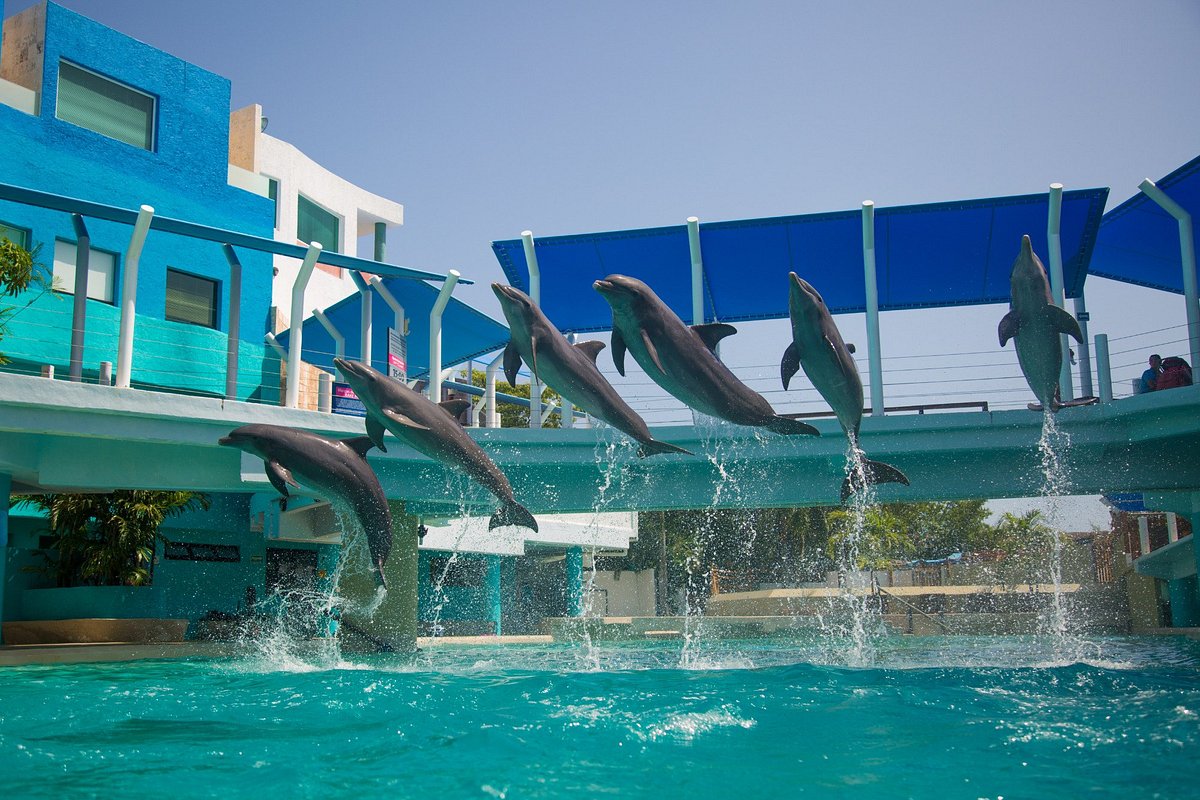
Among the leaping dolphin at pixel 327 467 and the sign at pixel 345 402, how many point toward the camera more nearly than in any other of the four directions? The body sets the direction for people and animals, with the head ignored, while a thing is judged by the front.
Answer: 1

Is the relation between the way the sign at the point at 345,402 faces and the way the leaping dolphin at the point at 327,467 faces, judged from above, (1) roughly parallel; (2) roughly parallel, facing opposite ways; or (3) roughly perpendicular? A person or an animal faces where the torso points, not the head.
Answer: roughly perpendicular

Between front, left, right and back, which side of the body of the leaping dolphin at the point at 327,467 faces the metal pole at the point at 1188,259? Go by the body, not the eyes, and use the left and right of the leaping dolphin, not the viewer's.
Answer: back

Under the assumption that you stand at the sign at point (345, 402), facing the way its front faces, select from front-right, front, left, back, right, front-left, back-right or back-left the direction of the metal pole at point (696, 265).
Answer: left

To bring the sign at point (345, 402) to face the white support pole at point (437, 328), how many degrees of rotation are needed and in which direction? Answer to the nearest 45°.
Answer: approximately 90° to its left

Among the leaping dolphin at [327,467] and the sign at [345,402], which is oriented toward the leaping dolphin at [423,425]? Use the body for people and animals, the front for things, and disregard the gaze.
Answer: the sign

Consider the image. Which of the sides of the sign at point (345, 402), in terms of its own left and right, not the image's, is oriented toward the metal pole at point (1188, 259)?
left

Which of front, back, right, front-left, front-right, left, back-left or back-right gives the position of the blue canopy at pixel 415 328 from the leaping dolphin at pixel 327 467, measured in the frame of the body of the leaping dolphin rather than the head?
right

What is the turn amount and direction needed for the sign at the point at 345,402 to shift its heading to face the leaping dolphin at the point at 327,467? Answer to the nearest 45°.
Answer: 0° — it already faces it

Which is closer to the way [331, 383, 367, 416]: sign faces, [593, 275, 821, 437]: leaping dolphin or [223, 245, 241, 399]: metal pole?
the leaping dolphin

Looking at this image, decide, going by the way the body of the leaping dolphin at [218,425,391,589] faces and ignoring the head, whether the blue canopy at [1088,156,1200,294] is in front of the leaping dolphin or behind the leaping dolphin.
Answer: behind

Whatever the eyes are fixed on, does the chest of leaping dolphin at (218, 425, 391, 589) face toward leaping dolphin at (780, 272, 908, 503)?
no

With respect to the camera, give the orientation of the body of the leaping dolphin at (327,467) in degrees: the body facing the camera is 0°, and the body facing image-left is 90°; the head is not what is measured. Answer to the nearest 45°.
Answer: approximately 90°

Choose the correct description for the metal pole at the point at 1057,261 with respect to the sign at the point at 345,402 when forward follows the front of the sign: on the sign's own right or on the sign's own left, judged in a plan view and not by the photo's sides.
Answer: on the sign's own left

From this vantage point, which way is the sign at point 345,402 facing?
toward the camera
